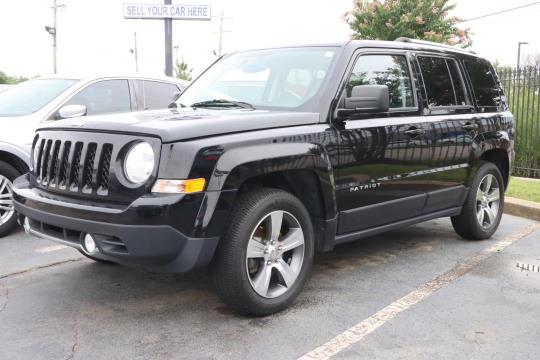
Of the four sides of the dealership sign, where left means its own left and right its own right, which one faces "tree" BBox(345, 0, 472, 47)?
left

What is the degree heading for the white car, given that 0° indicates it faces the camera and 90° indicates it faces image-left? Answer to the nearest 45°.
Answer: approximately 45°

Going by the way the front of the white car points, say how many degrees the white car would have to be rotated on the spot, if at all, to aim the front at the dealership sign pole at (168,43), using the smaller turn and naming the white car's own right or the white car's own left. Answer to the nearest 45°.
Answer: approximately 135° to the white car's own right

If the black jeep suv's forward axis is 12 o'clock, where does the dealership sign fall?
The dealership sign is roughly at 4 o'clock from the black jeep suv.

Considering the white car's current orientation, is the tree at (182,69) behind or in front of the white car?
behind

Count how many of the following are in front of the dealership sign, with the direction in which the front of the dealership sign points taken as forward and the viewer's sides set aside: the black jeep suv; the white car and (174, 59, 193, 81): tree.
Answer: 2

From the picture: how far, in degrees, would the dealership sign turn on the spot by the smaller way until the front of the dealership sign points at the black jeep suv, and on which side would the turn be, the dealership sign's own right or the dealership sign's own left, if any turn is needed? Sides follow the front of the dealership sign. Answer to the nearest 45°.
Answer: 0° — it already faces it

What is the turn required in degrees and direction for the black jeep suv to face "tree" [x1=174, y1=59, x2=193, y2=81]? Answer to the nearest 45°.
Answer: approximately 135° to its right
